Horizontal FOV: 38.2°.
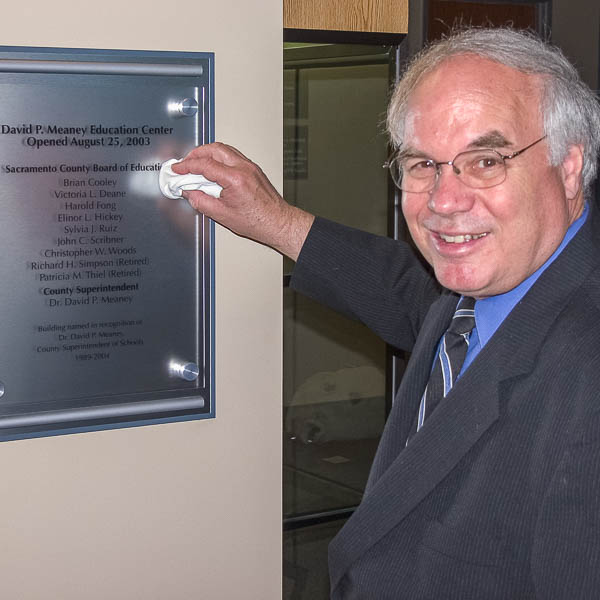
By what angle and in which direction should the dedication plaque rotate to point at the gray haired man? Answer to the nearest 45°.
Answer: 0° — it already faces them

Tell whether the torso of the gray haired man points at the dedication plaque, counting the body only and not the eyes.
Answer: no

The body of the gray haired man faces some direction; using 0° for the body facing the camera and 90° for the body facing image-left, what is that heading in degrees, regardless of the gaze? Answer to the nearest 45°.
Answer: approximately 45°

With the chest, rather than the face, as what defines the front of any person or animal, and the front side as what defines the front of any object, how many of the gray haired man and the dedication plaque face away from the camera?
0
